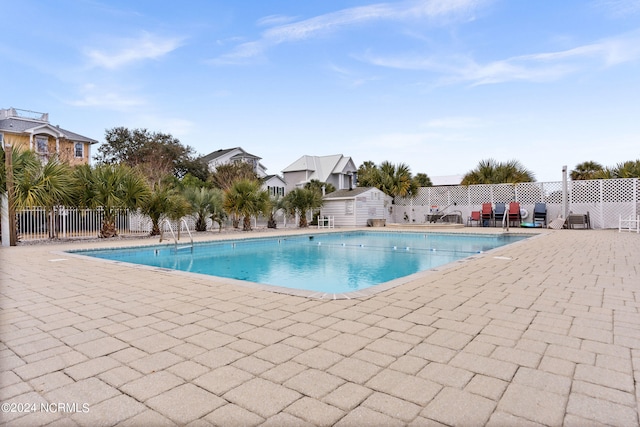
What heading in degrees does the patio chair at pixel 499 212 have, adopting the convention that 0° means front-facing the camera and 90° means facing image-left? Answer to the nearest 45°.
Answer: approximately 45°

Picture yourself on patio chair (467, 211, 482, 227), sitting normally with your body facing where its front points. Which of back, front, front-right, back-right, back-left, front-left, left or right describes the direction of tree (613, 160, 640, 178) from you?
back-left

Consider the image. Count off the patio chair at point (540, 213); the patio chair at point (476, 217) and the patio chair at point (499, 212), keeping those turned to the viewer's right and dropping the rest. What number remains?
0

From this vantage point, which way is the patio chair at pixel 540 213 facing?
toward the camera

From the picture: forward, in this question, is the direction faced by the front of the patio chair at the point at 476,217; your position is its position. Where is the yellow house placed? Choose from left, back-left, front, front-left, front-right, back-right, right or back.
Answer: front-right

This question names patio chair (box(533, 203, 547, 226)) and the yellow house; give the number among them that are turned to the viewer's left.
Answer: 0

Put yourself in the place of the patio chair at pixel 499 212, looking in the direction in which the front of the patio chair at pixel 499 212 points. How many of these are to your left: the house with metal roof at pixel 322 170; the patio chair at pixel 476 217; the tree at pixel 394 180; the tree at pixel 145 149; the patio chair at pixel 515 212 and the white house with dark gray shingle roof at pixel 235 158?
1

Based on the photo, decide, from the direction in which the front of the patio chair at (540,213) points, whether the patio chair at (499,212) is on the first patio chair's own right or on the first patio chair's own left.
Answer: on the first patio chair's own right
